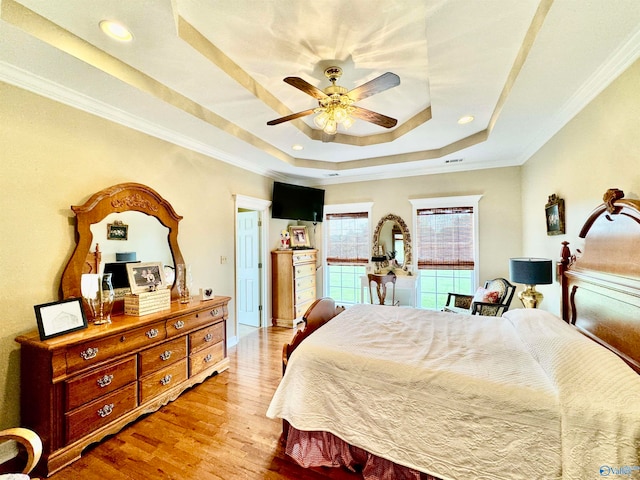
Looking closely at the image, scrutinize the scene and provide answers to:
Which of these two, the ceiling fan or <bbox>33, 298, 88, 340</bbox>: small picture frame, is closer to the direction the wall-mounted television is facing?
the ceiling fan

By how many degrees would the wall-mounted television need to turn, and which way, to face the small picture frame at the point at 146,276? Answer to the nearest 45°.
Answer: approximately 90° to its right

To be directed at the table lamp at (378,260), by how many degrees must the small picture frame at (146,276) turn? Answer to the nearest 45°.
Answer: approximately 45° to its left

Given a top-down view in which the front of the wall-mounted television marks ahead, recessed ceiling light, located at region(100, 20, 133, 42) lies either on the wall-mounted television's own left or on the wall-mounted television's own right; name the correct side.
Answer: on the wall-mounted television's own right

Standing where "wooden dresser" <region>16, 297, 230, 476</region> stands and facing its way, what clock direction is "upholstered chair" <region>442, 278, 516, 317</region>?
The upholstered chair is roughly at 11 o'clock from the wooden dresser.

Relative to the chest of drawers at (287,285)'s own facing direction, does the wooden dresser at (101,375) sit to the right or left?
on its right

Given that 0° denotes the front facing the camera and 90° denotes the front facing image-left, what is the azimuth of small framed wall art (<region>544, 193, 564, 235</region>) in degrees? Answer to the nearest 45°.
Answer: approximately 45°

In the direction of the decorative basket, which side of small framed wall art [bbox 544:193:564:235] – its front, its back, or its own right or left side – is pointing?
front

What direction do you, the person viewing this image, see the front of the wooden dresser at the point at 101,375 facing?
facing the viewer and to the right of the viewer

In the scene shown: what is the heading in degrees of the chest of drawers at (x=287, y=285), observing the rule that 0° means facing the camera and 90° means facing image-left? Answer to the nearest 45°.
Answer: approximately 315°

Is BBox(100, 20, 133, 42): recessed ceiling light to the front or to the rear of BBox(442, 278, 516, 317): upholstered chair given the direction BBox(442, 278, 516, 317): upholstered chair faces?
to the front
